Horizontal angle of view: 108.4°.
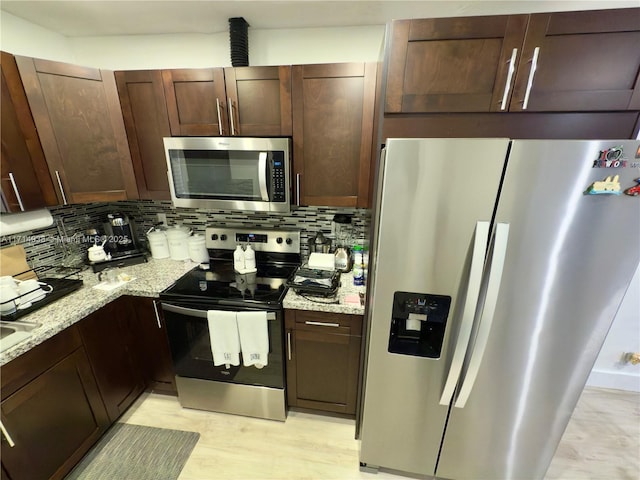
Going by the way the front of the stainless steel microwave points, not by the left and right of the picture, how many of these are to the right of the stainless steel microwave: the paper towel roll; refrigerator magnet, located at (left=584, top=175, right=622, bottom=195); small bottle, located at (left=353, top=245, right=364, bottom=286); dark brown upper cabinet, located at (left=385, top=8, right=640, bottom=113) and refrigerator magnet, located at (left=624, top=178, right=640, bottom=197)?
1

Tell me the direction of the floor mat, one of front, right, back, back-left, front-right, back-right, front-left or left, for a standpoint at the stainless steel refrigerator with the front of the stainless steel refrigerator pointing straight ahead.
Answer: front-right

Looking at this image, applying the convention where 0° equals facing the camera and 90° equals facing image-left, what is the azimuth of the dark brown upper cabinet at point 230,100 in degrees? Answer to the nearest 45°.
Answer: approximately 0°

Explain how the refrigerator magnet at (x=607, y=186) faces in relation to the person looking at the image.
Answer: facing the viewer

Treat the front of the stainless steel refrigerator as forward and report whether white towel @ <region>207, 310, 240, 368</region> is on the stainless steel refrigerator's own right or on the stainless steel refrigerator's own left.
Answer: on the stainless steel refrigerator's own right

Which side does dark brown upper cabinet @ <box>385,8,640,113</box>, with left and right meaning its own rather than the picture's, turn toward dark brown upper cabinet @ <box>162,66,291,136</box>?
right

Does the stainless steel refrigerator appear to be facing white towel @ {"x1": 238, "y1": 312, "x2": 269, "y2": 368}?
no

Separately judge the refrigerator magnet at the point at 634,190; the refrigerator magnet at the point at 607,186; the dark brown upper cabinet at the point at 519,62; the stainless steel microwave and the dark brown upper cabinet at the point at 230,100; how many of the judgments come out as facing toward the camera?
5

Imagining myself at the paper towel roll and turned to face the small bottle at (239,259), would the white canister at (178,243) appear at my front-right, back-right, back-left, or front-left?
front-left

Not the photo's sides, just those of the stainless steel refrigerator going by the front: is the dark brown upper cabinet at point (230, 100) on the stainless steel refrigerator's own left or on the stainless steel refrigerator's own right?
on the stainless steel refrigerator's own right

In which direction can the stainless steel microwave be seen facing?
toward the camera

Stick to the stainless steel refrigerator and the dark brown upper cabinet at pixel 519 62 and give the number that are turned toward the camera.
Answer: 2

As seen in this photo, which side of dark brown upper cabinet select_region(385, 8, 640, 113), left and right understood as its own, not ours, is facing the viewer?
front
